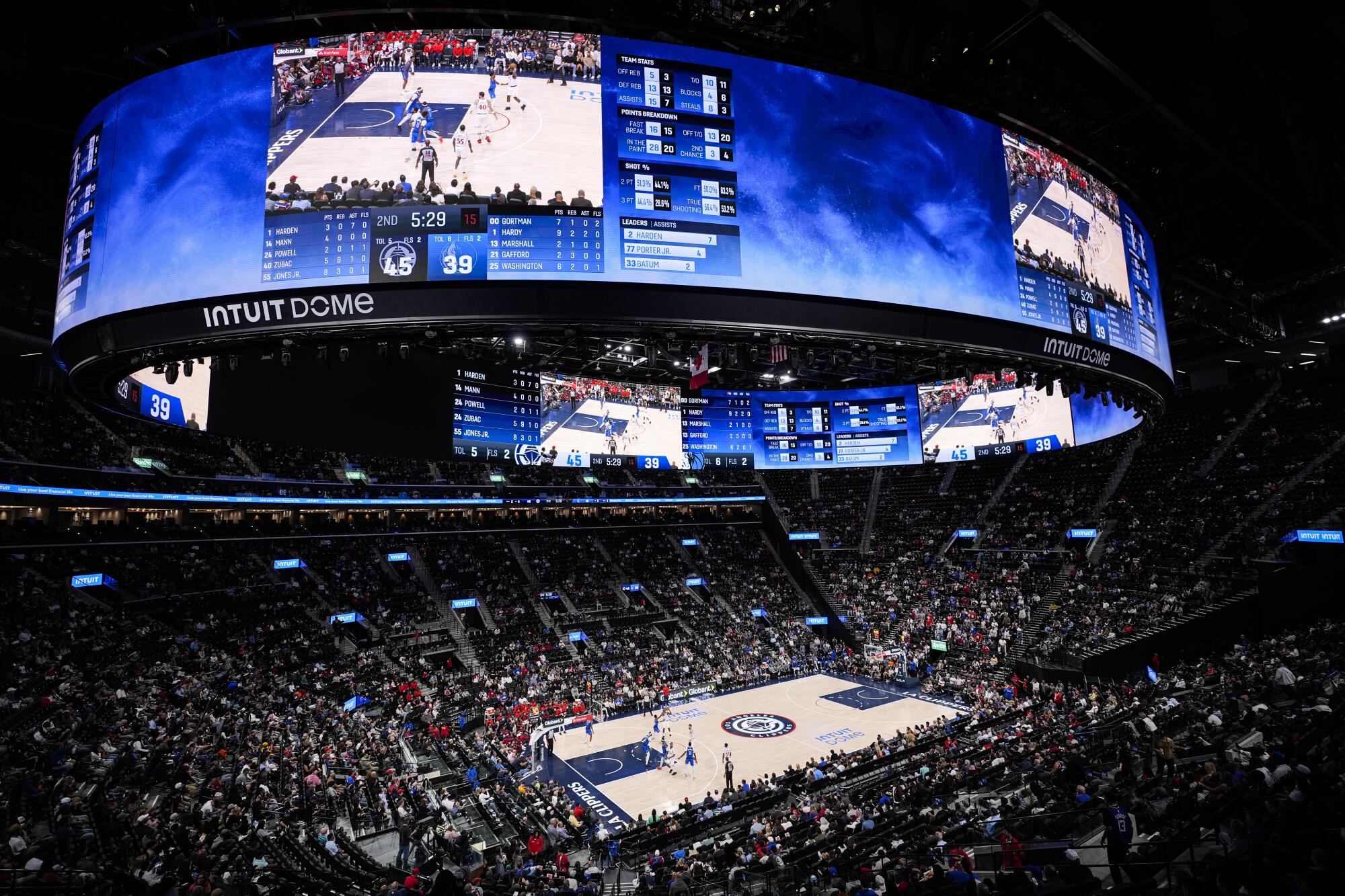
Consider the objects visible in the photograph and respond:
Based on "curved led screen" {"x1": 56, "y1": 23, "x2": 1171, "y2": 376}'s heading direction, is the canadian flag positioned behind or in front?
behind

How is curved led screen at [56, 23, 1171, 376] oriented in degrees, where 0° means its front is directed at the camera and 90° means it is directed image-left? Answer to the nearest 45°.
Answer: approximately 0°

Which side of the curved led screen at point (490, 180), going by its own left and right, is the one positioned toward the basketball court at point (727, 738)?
back
